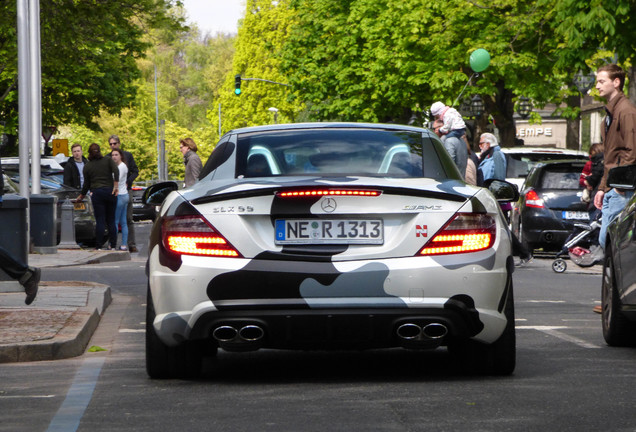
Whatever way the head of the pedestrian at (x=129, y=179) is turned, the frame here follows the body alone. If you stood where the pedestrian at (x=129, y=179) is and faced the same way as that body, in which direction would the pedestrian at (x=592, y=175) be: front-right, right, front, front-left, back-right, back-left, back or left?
left

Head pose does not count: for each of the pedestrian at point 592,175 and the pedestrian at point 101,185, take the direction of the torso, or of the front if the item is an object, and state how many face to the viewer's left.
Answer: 1

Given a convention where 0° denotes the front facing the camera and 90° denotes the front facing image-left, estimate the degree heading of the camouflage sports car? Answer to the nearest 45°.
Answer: approximately 180°

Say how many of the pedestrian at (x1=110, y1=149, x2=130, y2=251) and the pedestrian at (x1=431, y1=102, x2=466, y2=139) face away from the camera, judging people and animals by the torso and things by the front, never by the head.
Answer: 0

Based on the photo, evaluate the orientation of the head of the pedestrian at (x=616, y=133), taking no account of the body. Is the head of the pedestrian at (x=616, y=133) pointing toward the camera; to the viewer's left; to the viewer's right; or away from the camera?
to the viewer's left

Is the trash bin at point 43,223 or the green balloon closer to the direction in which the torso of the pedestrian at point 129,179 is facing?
the trash bin

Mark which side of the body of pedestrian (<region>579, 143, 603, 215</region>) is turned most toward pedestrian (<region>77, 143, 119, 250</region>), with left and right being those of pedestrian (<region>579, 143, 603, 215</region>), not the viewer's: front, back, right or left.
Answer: front
